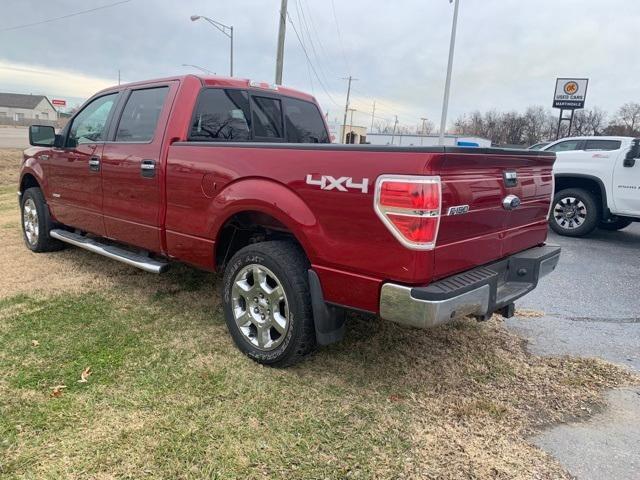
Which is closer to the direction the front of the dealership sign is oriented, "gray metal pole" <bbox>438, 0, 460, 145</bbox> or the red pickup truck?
the red pickup truck

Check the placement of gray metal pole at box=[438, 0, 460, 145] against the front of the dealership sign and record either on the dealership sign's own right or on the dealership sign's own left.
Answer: on the dealership sign's own right

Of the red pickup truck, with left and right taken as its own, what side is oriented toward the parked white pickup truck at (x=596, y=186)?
right

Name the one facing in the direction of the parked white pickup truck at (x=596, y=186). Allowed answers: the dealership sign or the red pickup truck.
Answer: the dealership sign

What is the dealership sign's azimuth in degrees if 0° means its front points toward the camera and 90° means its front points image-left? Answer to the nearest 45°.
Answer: approximately 0°

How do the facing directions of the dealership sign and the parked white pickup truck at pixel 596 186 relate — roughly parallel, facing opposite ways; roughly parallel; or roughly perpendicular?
roughly perpendicular

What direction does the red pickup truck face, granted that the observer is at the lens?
facing away from the viewer and to the left of the viewer
